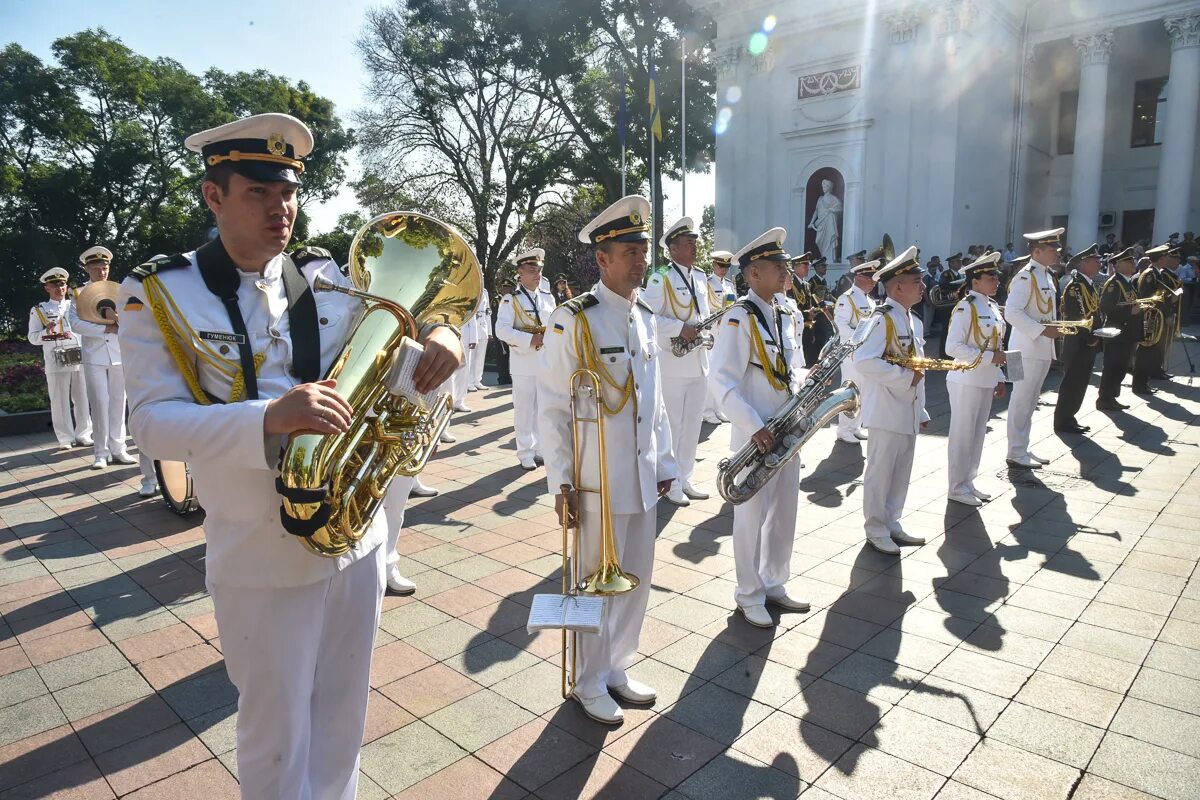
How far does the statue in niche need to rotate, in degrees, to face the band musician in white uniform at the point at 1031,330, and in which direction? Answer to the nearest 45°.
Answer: approximately 45° to its left

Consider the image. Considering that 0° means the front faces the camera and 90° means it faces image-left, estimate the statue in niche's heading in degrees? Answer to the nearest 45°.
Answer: approximately 45°

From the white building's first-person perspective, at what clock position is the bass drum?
The bass drum is roughly at 11 o'clock from the white building.

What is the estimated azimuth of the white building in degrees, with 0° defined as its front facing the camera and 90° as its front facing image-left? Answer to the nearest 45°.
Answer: approximately 45°

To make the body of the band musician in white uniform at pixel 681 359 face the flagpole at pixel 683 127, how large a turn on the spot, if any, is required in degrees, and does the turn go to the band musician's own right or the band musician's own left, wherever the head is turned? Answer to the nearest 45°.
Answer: approximately 135° to the band musician's own left

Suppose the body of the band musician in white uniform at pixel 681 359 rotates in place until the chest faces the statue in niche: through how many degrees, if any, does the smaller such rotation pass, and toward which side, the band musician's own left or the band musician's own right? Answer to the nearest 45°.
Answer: approximately 135° to the band musician's own left

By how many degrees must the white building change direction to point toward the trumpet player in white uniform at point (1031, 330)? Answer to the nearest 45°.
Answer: approximately 45° to its left

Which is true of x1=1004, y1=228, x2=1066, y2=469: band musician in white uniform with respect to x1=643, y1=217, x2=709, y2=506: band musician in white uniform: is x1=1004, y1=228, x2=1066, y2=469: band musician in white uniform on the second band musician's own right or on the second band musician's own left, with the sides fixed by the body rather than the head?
on the second band musician's own left
